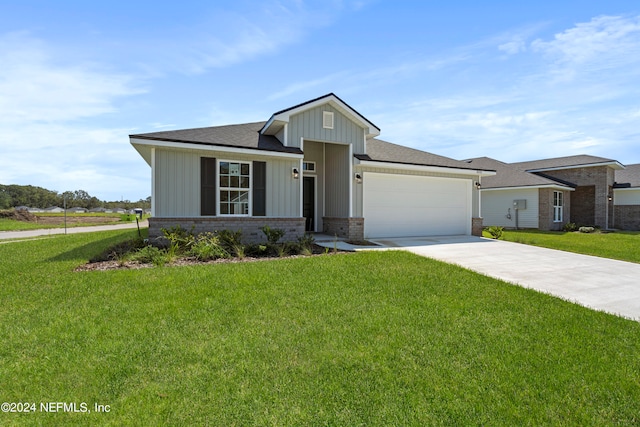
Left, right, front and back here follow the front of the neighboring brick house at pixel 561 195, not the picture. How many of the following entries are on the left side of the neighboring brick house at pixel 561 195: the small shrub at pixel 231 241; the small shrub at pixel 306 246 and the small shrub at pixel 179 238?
0

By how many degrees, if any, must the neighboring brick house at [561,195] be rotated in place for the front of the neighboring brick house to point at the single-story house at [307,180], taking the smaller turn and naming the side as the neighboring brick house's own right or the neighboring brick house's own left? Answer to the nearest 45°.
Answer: approximately 45° to the neighboring brick house's own right

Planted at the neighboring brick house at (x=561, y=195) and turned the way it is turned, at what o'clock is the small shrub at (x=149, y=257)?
The small shrub is roughly at 2 o'clock from the neighboring brick house.

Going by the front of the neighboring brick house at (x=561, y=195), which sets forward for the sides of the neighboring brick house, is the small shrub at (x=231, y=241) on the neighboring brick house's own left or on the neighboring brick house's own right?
on the neighboring brick house's own right

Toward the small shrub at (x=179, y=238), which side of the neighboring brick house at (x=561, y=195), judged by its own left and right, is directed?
right

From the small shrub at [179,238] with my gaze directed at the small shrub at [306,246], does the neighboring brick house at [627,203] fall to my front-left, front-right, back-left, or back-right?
front-left

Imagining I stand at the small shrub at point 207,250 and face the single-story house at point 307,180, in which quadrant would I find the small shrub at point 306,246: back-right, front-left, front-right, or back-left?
front-right

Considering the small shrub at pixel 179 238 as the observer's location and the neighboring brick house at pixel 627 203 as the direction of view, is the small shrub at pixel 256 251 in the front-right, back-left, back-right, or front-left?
front-right

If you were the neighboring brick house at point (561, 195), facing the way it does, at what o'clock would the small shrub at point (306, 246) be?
The small shrub is roughly at 2 o'clock from the neighboring brick house.

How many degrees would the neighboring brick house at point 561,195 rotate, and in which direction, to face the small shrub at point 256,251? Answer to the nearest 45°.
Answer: approximately 45° to its right

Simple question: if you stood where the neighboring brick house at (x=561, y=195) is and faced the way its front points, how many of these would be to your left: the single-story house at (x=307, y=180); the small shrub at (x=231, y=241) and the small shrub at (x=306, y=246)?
0
